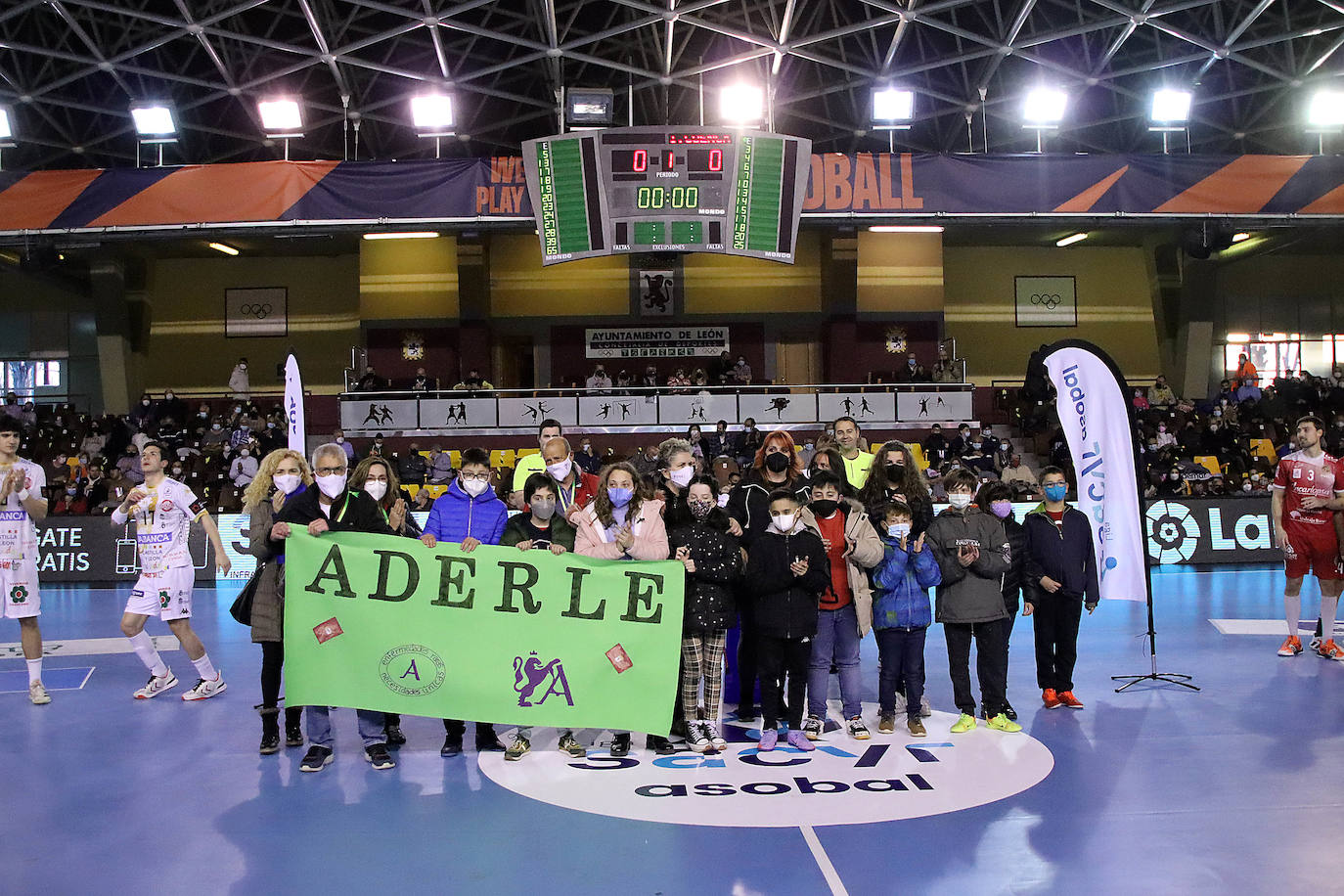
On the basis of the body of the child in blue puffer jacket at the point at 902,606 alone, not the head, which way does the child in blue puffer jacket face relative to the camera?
toward the camera

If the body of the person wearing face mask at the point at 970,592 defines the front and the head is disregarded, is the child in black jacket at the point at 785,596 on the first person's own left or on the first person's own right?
on the first person's own right

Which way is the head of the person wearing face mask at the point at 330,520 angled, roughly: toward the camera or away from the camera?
toward the camera

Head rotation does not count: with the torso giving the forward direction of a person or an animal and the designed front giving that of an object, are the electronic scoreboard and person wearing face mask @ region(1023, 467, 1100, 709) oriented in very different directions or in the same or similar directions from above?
same or similar directions

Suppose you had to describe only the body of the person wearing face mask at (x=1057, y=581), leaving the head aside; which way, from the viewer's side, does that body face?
toward the camera

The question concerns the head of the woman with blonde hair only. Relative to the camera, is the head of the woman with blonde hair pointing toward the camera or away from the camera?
toward the camera

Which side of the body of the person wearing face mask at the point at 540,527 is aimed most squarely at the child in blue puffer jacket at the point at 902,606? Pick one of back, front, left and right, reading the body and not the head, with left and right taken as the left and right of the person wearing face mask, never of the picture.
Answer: left

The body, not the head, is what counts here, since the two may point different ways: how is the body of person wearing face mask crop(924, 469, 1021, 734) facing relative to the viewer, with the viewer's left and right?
facing the viewer

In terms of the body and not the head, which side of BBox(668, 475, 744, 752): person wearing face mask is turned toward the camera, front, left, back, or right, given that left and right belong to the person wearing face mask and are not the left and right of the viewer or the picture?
front

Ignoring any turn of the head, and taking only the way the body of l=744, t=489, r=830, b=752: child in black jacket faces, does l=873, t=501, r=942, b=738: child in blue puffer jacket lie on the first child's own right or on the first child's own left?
on the first child's own left

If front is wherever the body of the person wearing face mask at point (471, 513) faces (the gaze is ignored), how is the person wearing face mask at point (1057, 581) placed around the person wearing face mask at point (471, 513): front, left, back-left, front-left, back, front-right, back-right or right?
left

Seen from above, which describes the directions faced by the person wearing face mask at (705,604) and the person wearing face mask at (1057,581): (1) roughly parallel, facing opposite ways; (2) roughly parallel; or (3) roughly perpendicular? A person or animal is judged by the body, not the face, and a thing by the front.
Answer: roughly parallel
